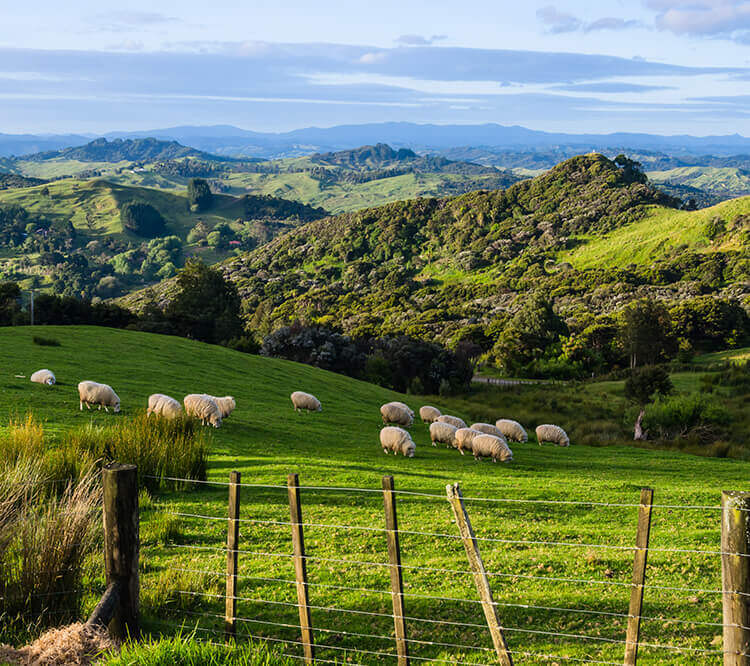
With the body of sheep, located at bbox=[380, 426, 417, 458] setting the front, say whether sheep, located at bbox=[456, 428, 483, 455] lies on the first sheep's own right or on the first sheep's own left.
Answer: on the first sheep's own left
